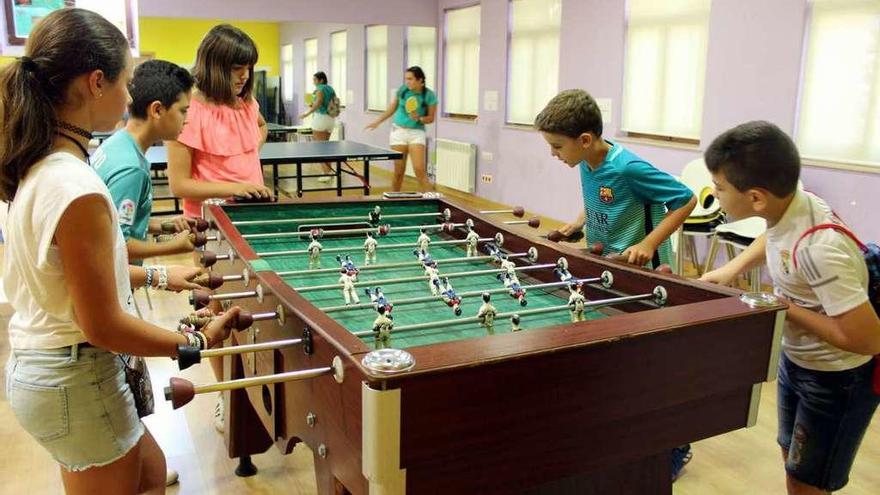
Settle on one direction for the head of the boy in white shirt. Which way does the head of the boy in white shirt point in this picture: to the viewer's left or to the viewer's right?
to the viewer's left

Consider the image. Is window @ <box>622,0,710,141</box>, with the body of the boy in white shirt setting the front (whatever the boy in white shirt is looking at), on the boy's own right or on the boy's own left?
on the boy's own right

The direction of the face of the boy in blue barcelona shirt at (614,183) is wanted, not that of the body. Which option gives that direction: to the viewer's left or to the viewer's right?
to the viewer's left

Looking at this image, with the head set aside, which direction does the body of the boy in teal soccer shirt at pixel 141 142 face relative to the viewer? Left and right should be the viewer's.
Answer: facing to the right of the viewer

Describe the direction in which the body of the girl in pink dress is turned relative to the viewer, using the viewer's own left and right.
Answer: facing the viewer and to the right of the viewer

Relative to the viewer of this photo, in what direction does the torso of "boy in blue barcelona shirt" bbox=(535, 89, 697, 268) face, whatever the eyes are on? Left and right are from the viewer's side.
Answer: facing the viewer and to the left of the viewer

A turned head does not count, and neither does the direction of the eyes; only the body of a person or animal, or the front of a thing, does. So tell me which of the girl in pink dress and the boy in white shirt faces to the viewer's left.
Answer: the boy in white shirt

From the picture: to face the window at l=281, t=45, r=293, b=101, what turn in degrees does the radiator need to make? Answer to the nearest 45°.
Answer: approximately 90° to its right

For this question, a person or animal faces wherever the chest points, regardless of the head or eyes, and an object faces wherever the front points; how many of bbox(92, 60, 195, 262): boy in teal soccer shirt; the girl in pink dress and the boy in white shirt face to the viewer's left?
1

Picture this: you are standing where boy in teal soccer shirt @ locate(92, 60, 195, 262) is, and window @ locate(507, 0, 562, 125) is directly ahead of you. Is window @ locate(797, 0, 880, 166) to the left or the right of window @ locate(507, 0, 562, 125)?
right

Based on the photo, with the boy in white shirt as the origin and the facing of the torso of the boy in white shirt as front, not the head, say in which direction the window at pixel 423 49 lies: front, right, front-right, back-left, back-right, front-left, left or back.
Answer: front-right

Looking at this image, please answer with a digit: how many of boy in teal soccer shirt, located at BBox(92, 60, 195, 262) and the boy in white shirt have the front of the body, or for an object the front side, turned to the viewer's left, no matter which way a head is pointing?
1

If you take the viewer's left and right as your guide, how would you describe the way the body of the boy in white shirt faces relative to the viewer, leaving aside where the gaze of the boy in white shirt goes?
facing to the left of the viewer
